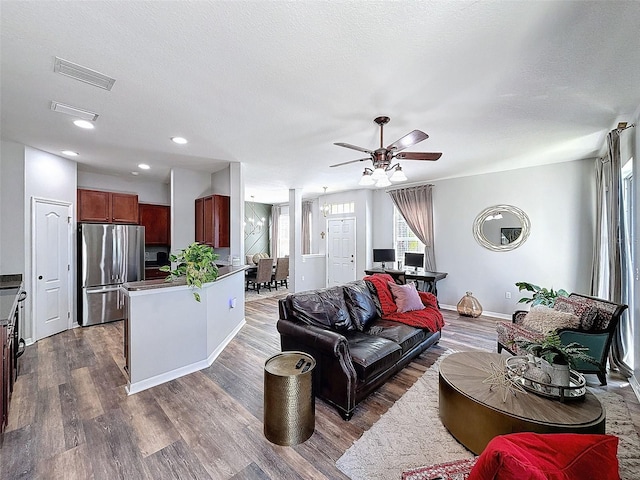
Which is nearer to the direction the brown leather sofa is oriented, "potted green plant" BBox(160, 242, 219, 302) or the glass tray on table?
the glass tray on table

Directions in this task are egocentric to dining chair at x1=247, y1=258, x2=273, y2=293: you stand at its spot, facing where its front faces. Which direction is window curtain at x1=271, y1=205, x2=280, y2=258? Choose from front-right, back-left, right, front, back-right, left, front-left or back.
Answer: front-right

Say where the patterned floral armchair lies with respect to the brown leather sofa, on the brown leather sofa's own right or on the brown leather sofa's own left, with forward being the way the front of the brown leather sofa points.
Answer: on the brown leather sofa's own left

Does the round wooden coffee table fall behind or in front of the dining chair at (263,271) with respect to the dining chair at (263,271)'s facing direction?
behind

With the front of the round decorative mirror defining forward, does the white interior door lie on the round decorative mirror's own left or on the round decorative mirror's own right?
on the round decorative mirror's own right

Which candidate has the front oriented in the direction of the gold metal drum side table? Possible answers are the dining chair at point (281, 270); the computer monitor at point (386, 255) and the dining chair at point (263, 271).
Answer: the computer monitor

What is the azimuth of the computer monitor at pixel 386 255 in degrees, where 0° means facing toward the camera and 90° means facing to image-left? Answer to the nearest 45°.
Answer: approximately 0°

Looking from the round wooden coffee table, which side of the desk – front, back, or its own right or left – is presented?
front

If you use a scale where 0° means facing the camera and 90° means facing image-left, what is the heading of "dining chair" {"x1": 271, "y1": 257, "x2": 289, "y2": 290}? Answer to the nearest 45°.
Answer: approximately 135°

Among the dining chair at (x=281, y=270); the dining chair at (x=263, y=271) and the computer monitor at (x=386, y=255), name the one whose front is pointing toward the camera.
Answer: the computer monitor

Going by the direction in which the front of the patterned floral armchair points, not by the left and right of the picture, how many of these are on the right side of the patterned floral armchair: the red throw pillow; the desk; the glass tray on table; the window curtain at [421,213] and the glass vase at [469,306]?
3

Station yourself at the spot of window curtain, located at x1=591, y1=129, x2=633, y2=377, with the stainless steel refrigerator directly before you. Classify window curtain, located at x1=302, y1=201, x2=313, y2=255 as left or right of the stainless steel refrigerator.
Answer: right

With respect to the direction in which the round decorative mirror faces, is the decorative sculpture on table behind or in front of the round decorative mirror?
in front

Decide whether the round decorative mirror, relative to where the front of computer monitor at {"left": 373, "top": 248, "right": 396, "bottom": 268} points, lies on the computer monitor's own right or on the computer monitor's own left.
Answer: on the computer monitor's own left

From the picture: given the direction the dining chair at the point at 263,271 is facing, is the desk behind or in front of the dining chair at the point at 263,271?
behind

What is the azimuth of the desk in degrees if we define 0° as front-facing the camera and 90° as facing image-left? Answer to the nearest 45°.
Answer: approximately 0°
